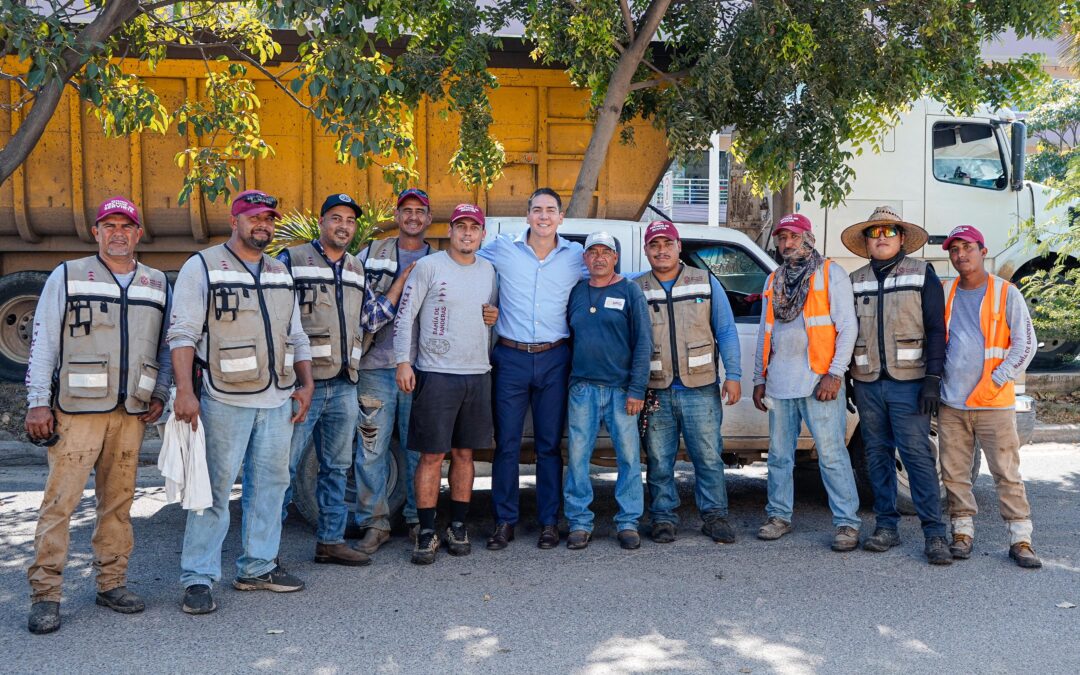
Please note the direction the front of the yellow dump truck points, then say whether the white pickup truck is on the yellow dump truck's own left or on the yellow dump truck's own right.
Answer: on the yellow dump truck's own right

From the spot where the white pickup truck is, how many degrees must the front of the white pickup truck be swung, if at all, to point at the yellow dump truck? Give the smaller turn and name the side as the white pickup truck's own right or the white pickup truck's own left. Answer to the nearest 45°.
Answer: approximately 135° to the white pickup truck's own left

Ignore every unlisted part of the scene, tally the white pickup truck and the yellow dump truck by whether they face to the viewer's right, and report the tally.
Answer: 2

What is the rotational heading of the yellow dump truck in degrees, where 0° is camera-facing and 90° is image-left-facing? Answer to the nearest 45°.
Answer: approximately 270°

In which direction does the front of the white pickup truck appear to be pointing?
to the viewer's right
